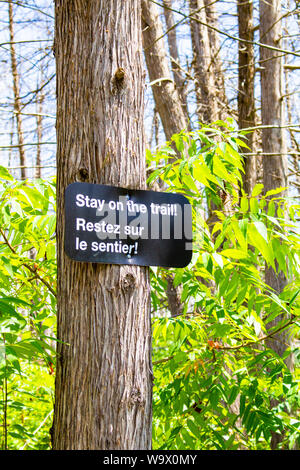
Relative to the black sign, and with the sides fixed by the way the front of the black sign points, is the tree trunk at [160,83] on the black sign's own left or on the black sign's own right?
on the black sign's own left

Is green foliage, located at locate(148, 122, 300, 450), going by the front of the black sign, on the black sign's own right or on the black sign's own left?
on the black sign's own left

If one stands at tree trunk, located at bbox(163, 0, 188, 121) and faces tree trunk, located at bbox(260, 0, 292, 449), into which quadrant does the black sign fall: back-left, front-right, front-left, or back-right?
front-right

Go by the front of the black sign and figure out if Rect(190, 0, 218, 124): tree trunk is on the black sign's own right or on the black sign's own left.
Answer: on the black sign's own left

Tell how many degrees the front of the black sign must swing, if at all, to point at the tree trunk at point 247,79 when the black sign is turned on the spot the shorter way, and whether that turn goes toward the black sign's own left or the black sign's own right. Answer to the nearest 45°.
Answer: approximately 135° to the black sign's own left

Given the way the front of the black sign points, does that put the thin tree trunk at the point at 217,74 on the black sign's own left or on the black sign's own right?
on the black sign's own left

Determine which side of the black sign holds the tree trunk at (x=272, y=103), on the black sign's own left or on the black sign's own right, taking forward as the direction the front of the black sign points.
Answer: on the black sign's own left

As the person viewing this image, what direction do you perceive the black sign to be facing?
facing the viewer and to the right of the viewer

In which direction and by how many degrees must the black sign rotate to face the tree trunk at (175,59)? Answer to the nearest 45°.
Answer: approximately 135° to its left
